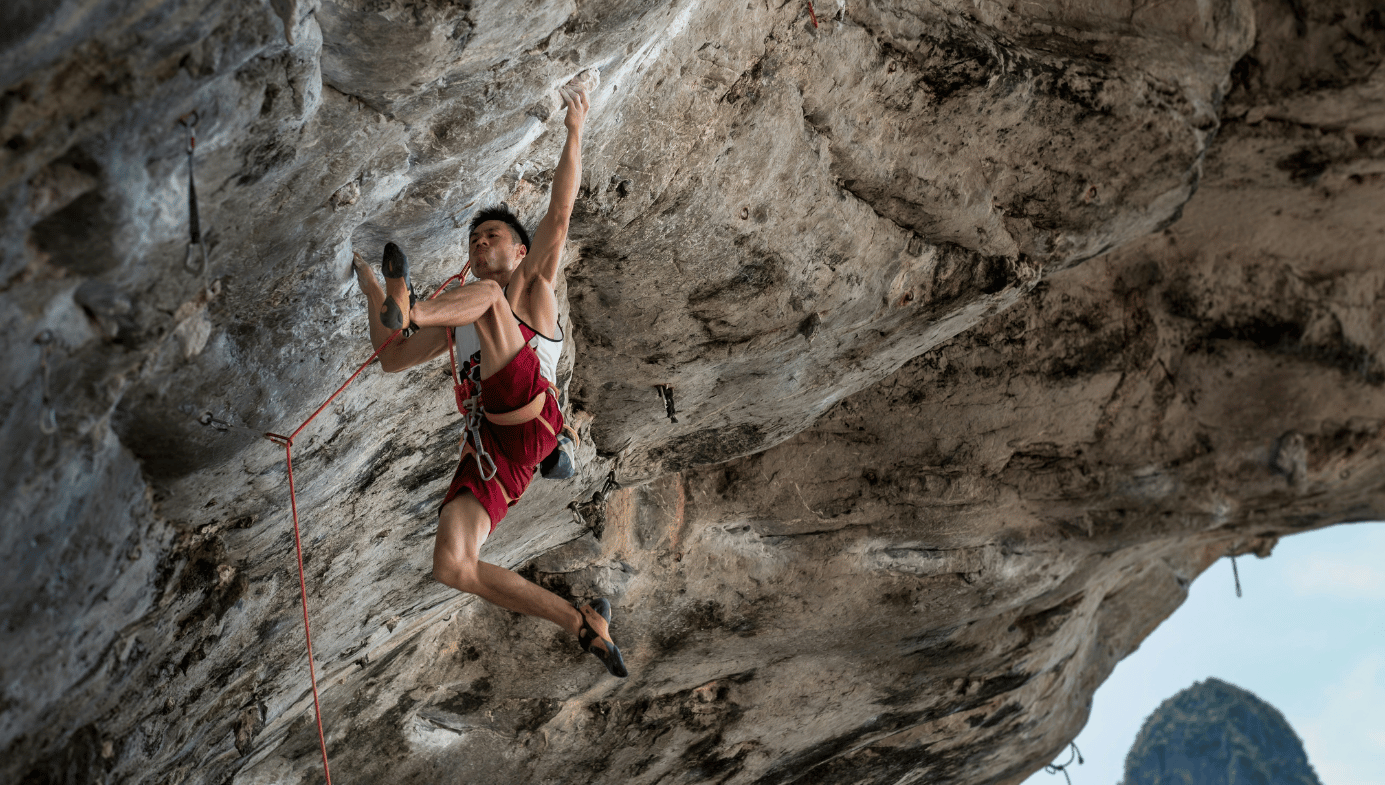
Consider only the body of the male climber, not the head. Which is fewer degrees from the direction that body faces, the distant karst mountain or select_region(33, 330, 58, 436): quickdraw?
the quickdraw

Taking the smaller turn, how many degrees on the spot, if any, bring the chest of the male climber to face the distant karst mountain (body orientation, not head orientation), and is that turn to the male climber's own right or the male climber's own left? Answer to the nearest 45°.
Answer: approximately 135° to the male climber's own right

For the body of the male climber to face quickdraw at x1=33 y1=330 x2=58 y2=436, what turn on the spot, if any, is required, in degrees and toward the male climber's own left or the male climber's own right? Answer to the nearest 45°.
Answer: approximately 45° to the male climber's own left

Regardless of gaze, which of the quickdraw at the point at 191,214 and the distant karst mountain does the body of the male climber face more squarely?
the quickdraw

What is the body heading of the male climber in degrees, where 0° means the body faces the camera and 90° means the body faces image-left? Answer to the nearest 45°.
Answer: approximately 90°
